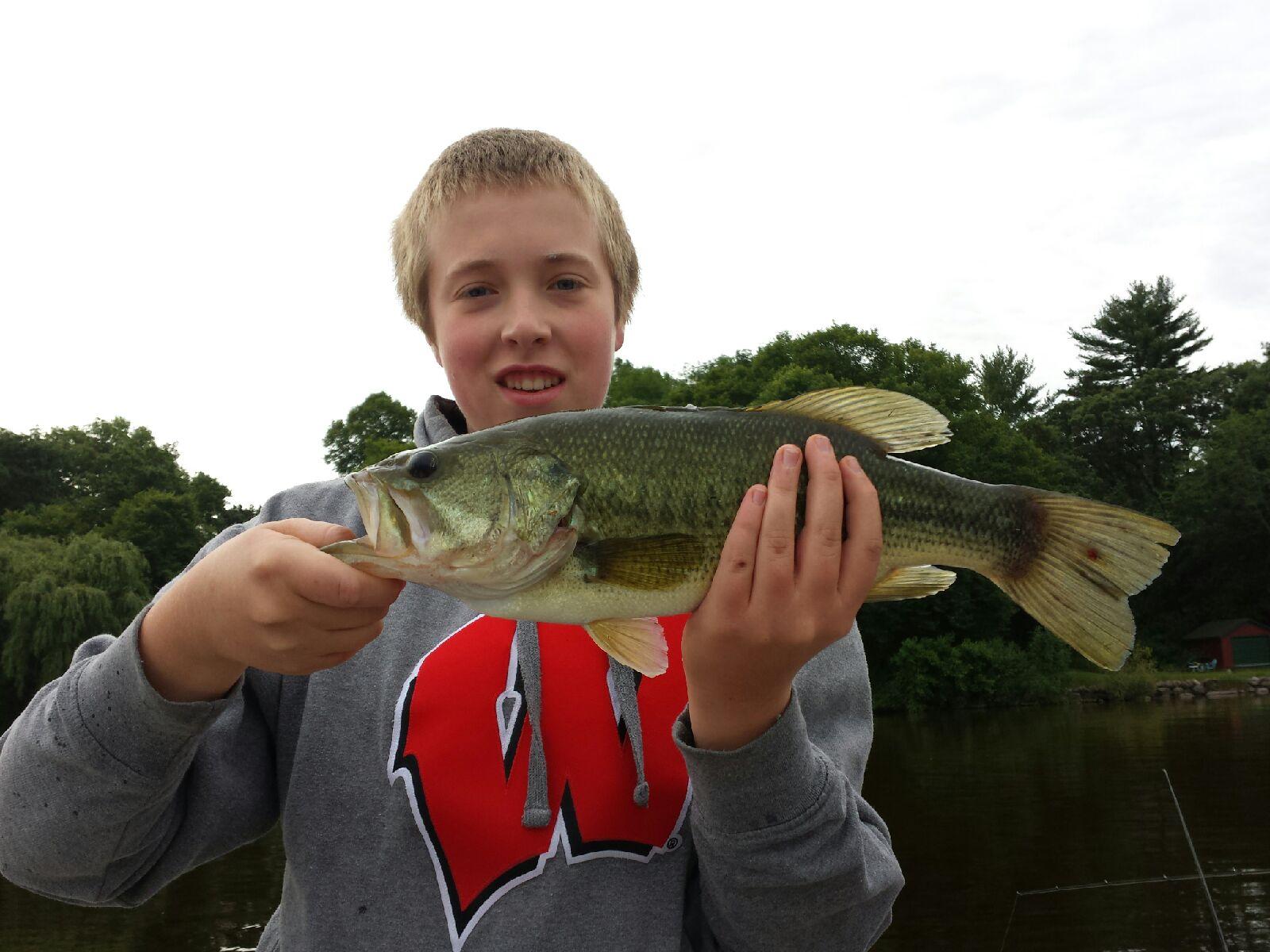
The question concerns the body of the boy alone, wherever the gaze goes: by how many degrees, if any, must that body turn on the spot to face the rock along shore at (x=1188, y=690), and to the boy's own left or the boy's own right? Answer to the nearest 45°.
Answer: approximately 135° to the boy's own left

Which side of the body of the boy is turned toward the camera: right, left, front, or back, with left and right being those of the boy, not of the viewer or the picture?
front

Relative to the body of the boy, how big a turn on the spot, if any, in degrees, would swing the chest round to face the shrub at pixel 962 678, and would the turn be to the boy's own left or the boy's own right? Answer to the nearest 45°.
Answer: approximately 135° to the boy's own left

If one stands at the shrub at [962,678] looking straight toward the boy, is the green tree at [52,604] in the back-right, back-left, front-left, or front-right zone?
front-right

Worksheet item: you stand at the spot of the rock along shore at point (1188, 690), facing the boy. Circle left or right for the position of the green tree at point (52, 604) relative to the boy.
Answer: right

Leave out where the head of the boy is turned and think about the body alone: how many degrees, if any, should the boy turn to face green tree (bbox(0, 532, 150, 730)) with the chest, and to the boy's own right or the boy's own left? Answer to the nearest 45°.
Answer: approximately 180°

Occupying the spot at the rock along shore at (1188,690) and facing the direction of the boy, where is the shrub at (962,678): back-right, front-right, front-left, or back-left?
front-right

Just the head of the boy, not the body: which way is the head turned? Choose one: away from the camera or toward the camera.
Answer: toward the camera

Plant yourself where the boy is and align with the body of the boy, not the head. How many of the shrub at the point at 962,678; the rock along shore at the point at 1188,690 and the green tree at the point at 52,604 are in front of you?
0
